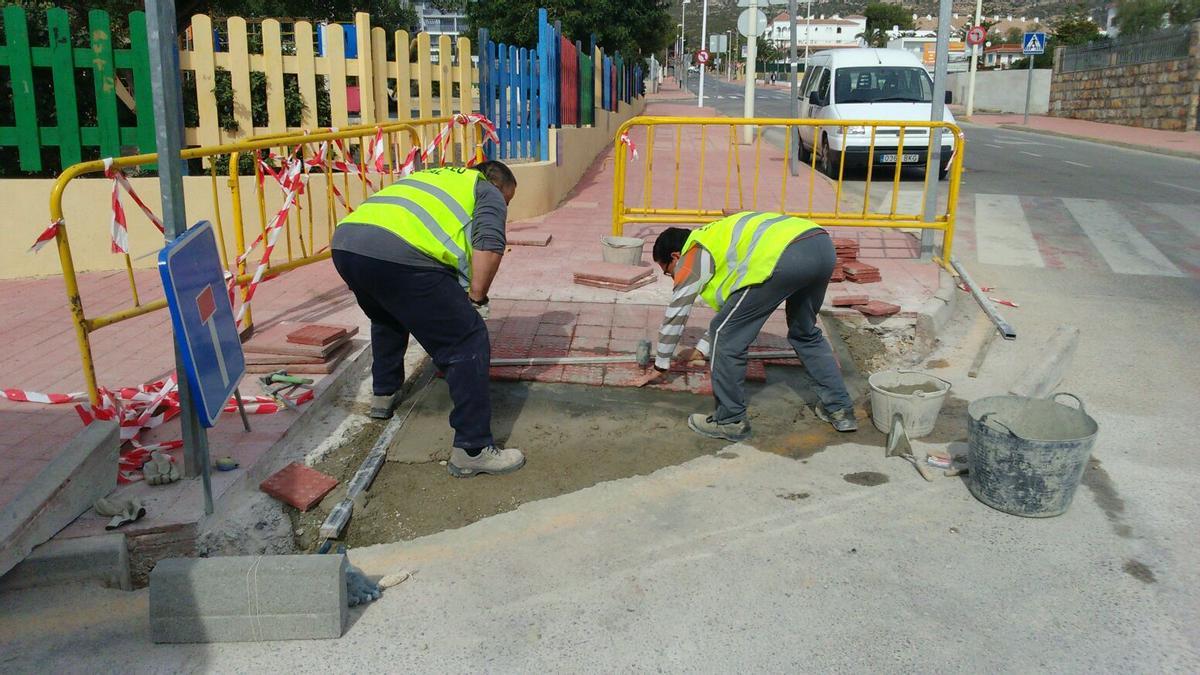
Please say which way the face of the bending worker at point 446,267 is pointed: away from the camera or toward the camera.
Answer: away from the camera

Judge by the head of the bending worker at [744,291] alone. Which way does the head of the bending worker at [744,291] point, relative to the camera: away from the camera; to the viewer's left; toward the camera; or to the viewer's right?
to the viewer's left

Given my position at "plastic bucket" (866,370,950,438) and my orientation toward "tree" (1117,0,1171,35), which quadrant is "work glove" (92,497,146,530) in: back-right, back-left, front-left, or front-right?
back-left

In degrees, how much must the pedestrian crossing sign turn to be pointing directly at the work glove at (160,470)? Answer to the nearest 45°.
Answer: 0° — it already faces it

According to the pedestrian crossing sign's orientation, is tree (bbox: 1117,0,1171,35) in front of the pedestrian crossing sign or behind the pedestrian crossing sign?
behind

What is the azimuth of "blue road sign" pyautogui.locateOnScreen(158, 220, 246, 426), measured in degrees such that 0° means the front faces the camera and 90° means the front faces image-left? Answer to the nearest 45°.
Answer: approximately 315°

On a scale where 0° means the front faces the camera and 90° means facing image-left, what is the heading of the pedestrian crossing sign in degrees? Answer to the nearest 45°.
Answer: approximately 0°

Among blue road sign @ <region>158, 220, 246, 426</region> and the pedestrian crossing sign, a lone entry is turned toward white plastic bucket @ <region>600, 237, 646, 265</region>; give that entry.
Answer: the pedestrian crossing sign

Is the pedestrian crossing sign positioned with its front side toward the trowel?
yes

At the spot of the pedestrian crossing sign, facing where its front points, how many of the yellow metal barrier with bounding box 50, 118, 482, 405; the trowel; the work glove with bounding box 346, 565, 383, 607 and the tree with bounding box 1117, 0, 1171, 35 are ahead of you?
3

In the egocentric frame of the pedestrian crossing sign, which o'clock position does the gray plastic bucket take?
The gray plastic bucket is roughly at 12 o'clock from the pedestrian crossing sign.
